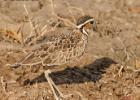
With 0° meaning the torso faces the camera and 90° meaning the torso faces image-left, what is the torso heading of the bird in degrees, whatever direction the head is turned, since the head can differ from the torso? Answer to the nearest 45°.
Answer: approximately 270°
